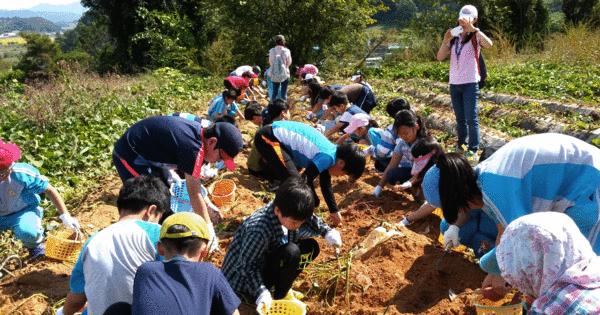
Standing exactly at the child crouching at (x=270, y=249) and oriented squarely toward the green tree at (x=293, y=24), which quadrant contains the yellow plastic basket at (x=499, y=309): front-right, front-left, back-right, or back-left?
back-right

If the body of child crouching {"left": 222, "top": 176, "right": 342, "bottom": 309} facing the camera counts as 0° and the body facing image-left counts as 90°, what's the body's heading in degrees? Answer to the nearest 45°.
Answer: approximately 315°

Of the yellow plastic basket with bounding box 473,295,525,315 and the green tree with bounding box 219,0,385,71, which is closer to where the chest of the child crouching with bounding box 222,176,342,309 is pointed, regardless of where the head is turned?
the yellow plastic basket

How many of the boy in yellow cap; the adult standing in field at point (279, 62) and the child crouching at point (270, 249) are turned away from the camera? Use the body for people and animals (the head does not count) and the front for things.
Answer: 2

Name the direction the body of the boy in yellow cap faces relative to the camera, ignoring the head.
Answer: away from the camera

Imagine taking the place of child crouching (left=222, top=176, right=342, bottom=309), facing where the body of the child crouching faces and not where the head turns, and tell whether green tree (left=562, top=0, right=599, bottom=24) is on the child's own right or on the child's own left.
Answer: on the child's own left

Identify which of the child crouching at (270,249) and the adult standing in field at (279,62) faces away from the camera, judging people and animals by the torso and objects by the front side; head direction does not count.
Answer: the adult standing in field

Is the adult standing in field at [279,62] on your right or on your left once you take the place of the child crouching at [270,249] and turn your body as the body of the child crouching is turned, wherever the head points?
on your left

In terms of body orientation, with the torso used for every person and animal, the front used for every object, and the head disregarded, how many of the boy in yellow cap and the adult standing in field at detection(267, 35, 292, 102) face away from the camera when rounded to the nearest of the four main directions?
2

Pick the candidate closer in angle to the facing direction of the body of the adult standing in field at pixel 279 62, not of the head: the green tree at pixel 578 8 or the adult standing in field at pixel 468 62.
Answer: the green tree

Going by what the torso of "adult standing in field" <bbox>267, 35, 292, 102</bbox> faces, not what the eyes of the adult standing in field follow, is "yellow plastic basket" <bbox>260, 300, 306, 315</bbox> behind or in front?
behind

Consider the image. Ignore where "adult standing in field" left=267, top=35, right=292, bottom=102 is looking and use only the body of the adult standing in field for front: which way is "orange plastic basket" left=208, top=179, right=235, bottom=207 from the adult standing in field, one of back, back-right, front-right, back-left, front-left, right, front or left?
back

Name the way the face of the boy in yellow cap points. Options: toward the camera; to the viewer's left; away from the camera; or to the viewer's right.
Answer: away from the camera

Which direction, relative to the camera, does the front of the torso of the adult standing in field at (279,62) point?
away from the camera
